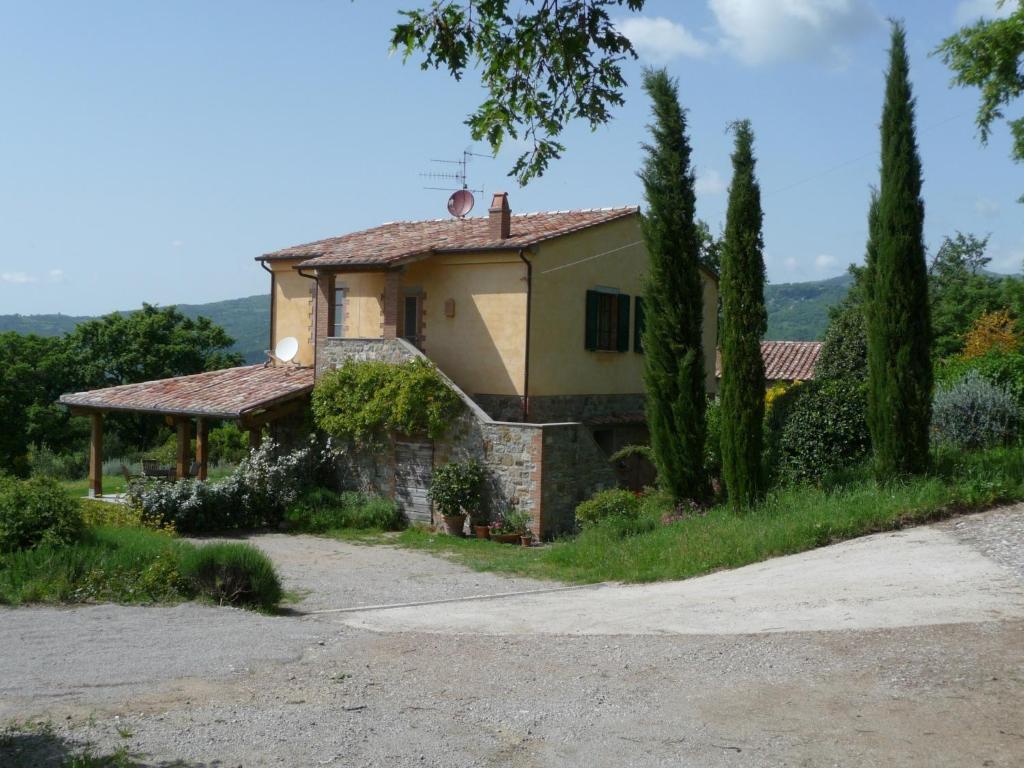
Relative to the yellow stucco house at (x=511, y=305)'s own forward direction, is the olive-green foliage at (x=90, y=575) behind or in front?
in front

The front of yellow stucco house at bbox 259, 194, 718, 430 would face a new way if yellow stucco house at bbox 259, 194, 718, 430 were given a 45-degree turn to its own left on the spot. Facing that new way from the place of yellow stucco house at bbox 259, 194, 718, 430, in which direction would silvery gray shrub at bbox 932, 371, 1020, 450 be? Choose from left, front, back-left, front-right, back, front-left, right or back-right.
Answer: front-left

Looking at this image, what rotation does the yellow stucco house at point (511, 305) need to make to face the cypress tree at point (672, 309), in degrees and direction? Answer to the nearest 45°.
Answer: approximately 90° to its left

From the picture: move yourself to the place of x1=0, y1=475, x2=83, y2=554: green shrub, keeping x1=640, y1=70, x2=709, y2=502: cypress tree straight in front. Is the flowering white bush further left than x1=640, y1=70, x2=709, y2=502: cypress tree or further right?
left

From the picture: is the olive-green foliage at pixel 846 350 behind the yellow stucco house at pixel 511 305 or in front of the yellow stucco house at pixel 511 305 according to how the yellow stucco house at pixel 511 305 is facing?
behind

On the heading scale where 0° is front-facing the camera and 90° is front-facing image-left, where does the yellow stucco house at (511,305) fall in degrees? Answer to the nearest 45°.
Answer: approximately 45°

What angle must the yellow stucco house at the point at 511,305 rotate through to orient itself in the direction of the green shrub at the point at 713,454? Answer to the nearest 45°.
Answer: approximately 90° to its left

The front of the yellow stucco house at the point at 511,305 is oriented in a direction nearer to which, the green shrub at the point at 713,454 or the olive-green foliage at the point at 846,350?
the green shrub
